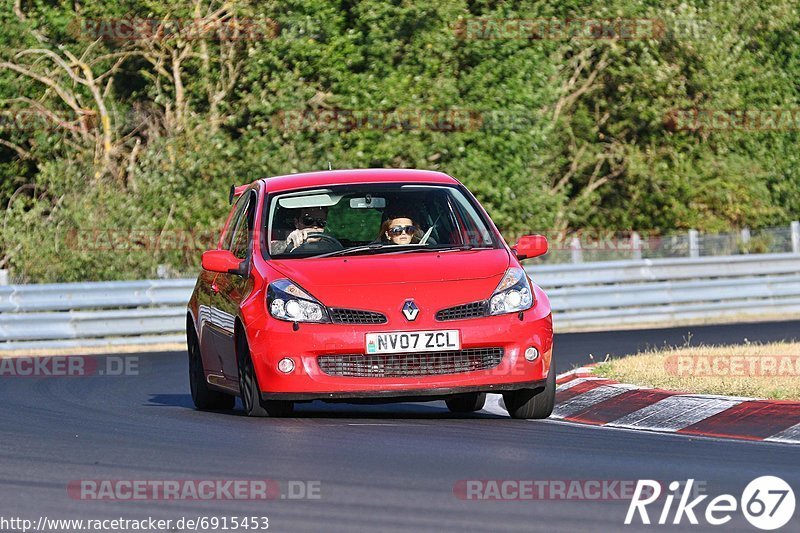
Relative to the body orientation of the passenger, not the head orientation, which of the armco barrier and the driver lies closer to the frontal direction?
the driver

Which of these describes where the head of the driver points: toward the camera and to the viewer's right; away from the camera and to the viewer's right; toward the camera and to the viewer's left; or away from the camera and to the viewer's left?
toward the camera and to the viewer's right

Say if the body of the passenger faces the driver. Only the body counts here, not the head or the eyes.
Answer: no

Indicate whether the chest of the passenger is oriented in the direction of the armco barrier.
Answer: no

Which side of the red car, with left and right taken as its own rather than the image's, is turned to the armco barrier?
back

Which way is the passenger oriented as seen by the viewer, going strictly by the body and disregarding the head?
toward the camera

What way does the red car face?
toward the camera

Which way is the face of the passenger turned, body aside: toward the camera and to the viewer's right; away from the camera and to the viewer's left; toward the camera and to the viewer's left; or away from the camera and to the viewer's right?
toward the camera and to the viewer's right
